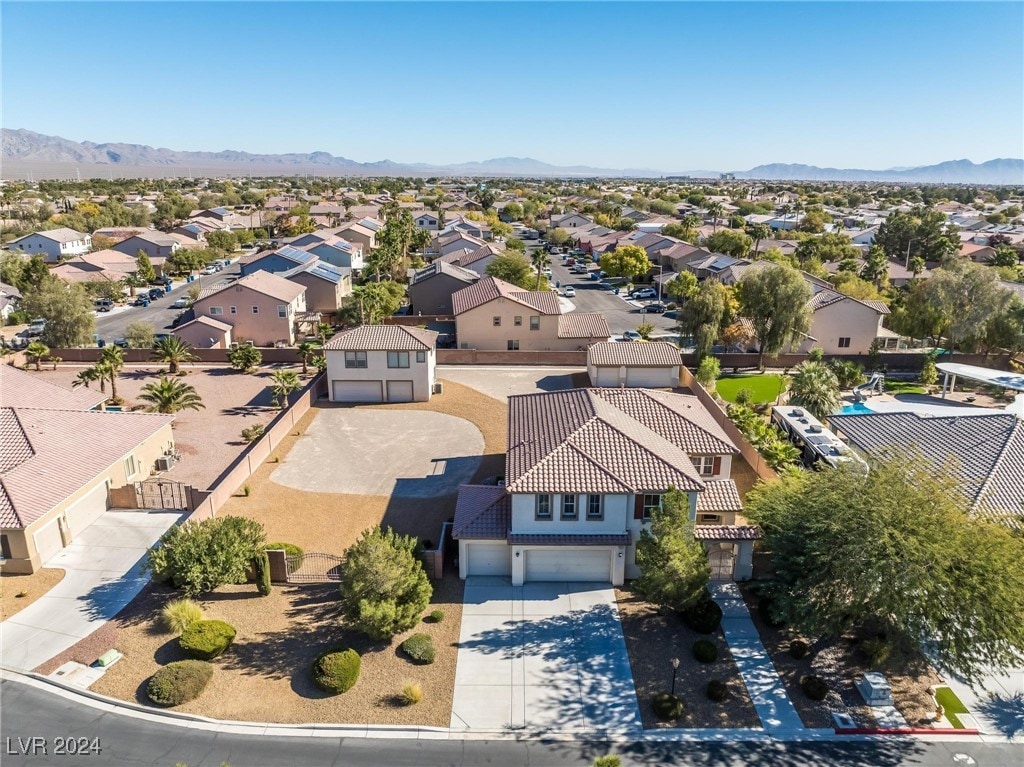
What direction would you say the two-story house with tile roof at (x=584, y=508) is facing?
toward the camera

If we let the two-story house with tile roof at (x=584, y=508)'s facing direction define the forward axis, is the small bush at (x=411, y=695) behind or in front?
in front

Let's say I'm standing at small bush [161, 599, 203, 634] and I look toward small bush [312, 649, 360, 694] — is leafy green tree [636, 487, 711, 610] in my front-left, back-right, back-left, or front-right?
front-left

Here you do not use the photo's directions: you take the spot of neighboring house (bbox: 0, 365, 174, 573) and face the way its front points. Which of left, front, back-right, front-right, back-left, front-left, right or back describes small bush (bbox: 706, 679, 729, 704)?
front

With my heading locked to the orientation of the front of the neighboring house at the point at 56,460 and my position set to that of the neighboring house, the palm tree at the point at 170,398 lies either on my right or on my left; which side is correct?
on my left

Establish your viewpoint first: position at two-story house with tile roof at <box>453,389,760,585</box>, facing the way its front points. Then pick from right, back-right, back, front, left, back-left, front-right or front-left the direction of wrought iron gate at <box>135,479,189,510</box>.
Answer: right

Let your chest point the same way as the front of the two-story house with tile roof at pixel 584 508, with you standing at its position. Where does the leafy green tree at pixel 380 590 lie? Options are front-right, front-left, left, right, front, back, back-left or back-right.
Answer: front-right

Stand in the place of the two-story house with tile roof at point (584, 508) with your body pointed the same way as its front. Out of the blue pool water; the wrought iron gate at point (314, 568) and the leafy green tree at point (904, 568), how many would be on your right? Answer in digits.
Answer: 1

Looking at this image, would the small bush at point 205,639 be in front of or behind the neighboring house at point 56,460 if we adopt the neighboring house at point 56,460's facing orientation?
in front

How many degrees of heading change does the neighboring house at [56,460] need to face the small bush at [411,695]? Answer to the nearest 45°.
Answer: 0° — it already faces it

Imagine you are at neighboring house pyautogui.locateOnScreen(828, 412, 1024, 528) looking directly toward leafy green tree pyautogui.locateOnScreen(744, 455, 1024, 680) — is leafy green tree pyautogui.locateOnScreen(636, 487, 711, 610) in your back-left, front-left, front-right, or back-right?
front-right

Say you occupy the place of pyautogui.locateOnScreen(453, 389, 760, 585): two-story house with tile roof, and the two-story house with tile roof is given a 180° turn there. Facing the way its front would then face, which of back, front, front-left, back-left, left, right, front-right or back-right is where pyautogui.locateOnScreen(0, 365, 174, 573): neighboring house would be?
left

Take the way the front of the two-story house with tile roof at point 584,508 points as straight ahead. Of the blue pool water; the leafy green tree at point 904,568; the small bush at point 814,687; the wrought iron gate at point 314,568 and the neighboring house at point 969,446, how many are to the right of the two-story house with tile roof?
1

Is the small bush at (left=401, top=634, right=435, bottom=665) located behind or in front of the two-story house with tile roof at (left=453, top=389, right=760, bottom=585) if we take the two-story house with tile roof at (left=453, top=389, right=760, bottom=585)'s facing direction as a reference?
in front

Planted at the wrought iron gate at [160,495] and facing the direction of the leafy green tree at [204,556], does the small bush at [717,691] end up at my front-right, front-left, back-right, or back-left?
front-left
